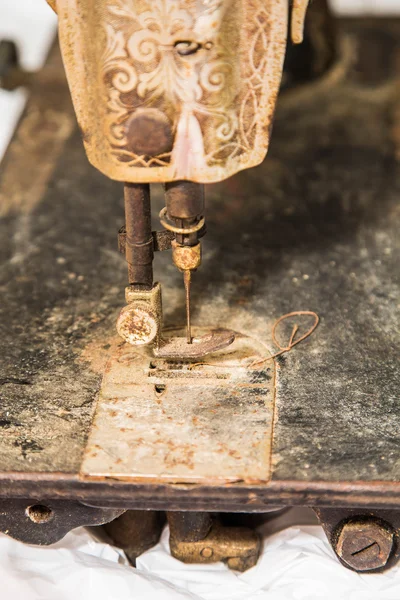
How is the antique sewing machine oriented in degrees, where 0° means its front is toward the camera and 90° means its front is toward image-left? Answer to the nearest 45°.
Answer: approximately 270°
